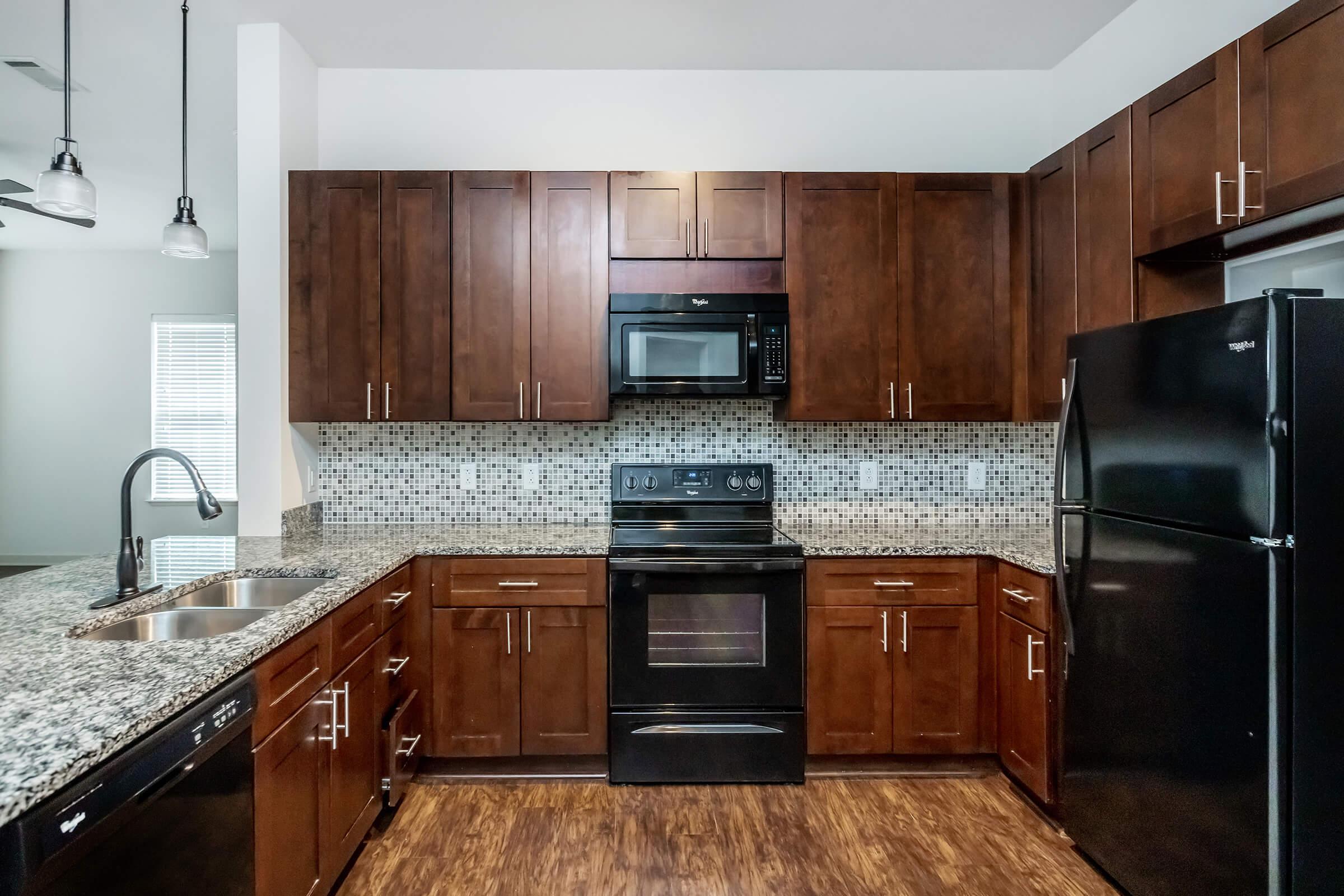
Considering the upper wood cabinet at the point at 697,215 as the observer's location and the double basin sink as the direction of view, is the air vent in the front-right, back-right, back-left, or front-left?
front-right

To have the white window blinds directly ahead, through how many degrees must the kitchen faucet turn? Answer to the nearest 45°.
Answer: approximately 135° to its left

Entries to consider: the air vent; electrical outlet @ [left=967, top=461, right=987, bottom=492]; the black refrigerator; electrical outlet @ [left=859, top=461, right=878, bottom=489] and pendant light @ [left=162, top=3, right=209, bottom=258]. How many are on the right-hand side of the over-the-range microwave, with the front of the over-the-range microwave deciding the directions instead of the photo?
2

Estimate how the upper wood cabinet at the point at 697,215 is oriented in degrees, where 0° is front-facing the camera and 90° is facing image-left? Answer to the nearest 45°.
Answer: approximately 0°

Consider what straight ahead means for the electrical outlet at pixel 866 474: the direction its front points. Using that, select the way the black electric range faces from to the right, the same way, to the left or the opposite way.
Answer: the same way

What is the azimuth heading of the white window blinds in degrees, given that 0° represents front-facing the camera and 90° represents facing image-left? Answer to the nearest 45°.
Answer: approximately 0°

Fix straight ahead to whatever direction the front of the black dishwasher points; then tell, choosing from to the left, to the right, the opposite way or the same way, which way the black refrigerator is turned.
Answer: the opposite way

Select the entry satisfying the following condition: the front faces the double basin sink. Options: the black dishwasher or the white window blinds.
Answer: the white window blinds

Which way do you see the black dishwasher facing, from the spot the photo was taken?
facing the viewer and to the right of the viewer

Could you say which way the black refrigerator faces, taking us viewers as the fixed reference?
facing the viewer and to the left of the viewer

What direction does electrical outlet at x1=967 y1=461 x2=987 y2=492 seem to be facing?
toward the camera

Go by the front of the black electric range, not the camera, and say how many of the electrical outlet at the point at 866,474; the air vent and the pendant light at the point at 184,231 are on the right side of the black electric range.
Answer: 2

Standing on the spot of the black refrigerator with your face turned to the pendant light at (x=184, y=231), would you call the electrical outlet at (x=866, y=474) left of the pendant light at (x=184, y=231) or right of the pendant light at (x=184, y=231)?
right

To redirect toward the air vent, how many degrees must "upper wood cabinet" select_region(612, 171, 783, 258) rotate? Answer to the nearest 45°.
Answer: approximately 90° to its right

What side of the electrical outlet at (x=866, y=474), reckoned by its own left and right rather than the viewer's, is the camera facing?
front

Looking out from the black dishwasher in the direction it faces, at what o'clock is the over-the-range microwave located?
The over-the-range microwave is roughly at 10 o'clock from the black dishwasher.
